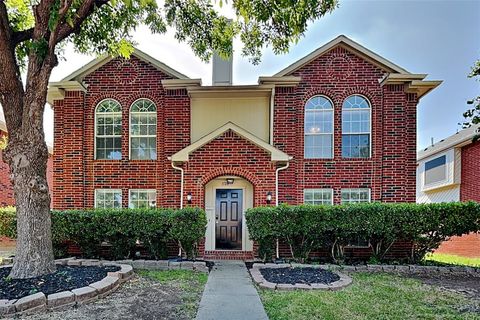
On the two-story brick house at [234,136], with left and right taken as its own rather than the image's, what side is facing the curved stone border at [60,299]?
front

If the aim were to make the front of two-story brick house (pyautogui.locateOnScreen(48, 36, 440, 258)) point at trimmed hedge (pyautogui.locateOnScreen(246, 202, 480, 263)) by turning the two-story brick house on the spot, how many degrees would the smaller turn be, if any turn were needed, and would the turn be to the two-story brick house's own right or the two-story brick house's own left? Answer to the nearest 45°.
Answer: approximately 45° to the two-story brick house's own left

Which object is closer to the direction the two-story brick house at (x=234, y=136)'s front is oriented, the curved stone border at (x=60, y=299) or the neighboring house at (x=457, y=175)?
the curved stone border

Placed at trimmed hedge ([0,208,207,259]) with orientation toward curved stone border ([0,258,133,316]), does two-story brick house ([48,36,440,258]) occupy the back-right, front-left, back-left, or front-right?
back-left

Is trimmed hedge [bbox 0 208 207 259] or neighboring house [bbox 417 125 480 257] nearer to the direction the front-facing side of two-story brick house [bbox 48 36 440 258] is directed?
the trimmed hedge

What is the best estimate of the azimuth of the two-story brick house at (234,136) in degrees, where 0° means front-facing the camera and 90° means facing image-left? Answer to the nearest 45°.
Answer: approximately 0°

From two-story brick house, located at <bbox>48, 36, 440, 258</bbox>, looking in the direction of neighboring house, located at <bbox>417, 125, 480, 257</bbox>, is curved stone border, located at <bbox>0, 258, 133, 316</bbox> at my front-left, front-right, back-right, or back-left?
back-right
